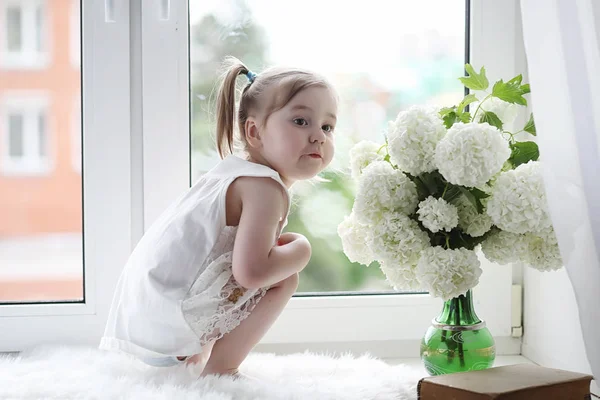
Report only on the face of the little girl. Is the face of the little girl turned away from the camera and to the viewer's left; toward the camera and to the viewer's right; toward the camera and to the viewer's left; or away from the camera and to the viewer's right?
toward the camera and to the viewer's right

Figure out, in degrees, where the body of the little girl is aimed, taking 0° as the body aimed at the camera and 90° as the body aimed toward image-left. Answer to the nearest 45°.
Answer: approximately 270°
